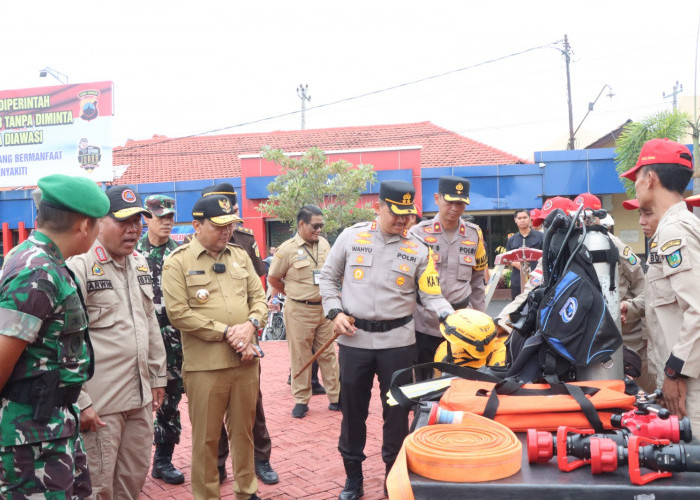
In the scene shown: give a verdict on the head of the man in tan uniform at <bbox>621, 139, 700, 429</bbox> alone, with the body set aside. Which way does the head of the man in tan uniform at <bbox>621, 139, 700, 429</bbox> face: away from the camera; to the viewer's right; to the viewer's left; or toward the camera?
to the viewer's left

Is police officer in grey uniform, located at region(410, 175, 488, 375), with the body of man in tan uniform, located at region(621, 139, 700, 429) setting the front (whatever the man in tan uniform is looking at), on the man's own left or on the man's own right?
on the man's own right

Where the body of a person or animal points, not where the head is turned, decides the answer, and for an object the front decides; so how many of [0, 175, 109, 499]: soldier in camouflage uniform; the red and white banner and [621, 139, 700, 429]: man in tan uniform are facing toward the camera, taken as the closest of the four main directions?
1

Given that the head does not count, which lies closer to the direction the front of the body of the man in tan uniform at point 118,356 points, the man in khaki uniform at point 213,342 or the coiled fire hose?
the coiled fire hose

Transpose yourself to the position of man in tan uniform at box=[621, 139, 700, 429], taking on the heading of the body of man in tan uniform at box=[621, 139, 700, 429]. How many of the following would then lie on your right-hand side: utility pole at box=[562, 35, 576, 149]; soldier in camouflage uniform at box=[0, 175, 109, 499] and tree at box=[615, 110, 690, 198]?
2

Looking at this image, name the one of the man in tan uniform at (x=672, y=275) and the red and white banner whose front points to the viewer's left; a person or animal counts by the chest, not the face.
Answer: the man in tan uniform

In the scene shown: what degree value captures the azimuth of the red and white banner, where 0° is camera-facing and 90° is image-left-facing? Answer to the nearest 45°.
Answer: approximately 0°

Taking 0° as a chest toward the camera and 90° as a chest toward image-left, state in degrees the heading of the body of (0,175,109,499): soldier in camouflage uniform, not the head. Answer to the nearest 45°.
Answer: approximately 270°

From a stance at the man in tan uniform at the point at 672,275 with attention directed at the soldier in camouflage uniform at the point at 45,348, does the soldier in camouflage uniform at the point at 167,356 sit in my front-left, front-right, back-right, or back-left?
front-right

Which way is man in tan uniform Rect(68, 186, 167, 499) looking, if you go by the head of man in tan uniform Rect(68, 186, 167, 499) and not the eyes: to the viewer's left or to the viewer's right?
to the viewer's right

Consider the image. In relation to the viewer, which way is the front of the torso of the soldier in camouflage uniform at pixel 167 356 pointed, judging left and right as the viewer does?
facing the viewer and to the right of the viewer

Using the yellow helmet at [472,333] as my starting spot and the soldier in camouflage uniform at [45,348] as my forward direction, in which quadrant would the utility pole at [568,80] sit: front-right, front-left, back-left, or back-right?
back-right

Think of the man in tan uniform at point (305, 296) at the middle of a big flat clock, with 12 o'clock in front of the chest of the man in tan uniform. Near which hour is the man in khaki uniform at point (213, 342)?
The man in khaki uniform is roughly at 2 o'clock from the man in tan uniform.

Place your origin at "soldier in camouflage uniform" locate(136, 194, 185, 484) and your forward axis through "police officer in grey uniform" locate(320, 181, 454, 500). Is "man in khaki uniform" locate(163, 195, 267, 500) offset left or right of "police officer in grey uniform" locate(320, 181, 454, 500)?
right

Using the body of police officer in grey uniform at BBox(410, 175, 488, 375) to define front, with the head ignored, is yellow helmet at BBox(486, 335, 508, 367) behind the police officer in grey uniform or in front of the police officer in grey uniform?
in front
